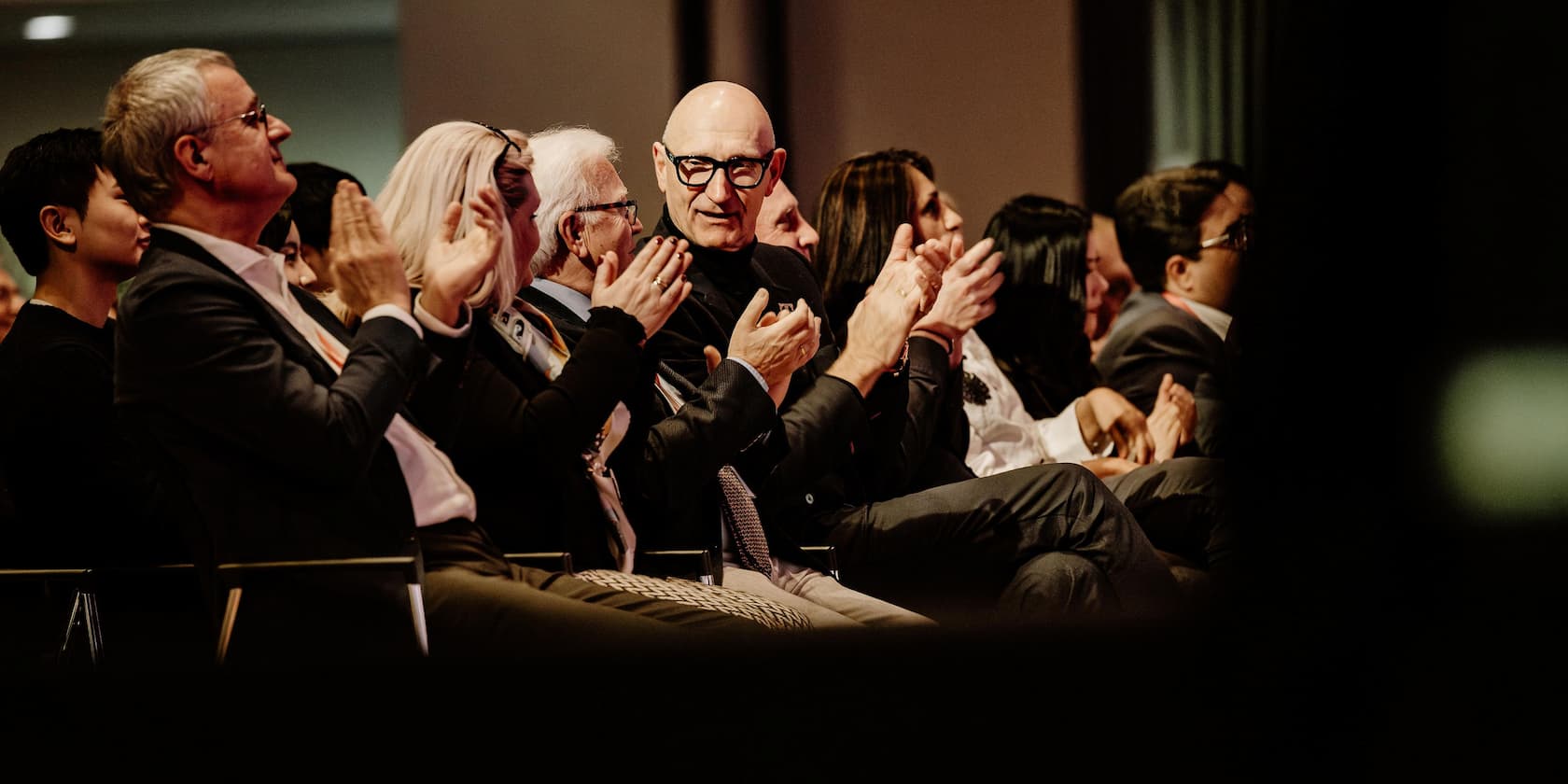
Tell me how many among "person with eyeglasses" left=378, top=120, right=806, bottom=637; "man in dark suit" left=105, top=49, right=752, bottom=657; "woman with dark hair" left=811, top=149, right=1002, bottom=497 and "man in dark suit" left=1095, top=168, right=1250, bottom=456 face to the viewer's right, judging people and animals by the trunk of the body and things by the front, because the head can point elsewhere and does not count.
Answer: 4

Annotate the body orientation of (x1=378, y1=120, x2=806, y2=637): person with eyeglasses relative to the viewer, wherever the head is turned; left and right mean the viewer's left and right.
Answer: facing to the right of the viewer

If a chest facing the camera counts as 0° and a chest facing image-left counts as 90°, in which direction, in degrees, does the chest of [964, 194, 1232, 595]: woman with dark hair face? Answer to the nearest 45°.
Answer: approximately 270°

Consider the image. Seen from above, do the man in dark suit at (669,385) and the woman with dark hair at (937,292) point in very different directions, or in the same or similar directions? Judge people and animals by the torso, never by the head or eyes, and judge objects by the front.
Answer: same or similar directions

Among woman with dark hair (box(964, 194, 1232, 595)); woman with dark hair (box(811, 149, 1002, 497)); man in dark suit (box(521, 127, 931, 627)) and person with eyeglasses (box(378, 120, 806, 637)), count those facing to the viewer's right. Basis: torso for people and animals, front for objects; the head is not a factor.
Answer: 4

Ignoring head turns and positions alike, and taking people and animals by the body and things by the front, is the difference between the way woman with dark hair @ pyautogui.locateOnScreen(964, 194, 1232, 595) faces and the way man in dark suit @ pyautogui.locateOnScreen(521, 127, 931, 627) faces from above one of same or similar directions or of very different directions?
same or similar directions

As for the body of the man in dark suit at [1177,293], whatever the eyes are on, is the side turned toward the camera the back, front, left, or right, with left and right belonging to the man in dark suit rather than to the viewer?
right

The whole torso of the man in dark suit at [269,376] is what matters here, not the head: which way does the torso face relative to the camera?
to the viewer's right

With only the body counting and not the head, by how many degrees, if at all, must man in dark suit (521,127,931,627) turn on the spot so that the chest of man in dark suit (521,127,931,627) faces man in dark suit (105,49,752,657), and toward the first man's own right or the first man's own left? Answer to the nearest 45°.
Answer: approximately 135° to the first man's own right

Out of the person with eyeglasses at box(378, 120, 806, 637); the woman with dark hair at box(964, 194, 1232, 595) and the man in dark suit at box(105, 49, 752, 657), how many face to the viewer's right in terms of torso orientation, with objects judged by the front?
3

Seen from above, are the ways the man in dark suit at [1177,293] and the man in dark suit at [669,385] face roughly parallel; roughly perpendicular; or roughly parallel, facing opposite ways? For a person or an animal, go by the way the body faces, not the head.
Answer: roughly parallel

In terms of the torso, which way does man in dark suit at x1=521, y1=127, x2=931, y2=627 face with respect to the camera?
to the viewer's right
